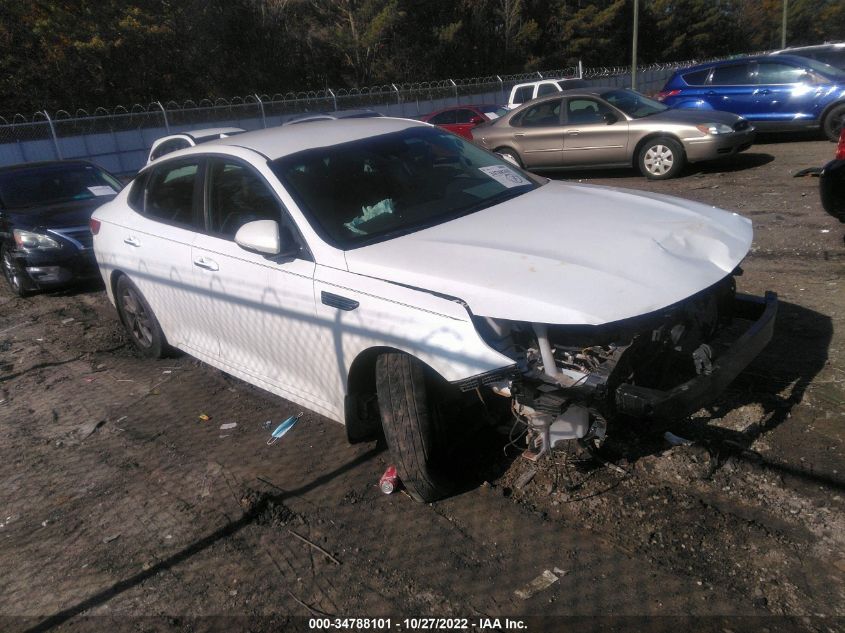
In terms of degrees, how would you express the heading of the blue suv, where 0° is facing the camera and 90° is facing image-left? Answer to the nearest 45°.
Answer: approximately 270°

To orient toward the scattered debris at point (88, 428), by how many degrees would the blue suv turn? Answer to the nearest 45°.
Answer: approximately 90° to its right

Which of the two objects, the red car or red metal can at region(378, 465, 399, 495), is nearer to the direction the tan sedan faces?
the red metal can

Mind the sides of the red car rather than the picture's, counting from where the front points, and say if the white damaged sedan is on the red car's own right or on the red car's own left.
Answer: on the red car's own right

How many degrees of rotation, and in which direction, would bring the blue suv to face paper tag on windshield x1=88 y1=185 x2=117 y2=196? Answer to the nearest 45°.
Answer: approximately 135° to its right

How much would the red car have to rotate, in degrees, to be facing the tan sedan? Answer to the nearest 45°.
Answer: approximately 45° to its right

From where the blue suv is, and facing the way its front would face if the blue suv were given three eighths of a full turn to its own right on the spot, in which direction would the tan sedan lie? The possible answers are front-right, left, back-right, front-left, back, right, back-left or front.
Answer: front

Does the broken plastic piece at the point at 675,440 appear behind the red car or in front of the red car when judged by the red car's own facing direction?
in front
